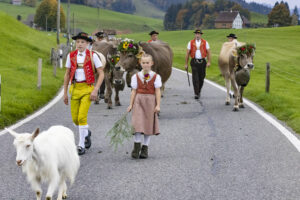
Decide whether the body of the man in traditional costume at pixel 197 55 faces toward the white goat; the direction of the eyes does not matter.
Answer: yes

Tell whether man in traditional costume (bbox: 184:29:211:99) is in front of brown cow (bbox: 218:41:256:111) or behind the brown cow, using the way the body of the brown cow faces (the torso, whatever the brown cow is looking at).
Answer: behind

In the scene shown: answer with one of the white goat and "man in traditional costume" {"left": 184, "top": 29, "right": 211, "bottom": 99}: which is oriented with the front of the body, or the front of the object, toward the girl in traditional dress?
the man in traditional costume

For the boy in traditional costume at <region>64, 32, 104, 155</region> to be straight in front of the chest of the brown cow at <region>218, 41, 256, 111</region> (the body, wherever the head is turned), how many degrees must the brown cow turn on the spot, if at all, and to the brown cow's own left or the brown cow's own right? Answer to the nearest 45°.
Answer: approximately 90° to the brown cow's own right

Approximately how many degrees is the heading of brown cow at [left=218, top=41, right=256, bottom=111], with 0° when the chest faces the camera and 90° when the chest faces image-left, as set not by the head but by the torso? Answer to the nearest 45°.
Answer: approximately 315°

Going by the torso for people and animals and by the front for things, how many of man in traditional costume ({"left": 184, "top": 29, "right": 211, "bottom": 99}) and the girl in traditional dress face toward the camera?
2

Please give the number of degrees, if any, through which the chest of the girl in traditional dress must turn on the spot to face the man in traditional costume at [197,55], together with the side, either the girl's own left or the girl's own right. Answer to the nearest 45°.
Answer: approximately 180°

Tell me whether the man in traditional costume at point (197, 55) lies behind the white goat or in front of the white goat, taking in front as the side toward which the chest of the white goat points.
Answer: behind

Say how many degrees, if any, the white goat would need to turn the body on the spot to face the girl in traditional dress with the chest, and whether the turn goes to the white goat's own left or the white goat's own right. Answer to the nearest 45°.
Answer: approximately 180°

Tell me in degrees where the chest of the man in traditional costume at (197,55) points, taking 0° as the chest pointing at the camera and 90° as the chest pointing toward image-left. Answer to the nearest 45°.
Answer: approximately 0°

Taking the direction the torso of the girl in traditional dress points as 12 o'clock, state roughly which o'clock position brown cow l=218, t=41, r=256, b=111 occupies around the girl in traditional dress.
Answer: The brown cow is roughly at 7 o'clock from the girl in traditional dress.

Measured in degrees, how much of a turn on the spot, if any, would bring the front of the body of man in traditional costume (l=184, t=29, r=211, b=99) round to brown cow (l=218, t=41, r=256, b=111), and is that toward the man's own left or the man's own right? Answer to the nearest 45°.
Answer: approximately 45° to the man's own left
